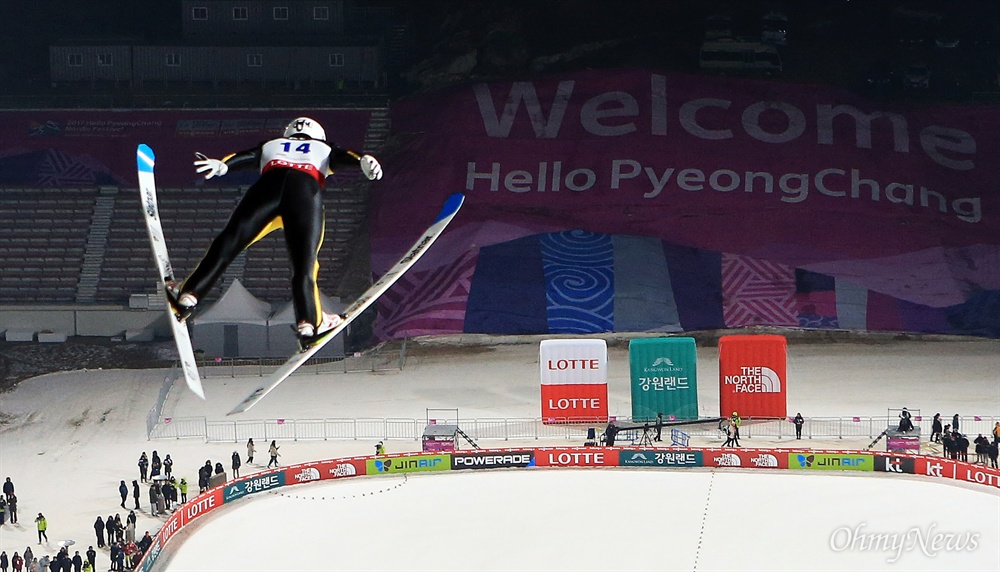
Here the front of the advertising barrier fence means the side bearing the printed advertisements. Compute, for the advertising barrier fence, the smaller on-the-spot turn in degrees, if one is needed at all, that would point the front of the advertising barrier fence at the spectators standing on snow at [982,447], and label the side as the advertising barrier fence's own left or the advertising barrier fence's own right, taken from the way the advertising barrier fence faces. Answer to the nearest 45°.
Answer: approximately 90° to the advertising barrier fence's own left

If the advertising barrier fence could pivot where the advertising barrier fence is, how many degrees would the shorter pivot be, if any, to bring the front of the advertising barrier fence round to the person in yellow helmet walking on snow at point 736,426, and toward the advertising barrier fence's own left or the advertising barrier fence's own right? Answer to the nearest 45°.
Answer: approximately 135° to the advertising barrier fence's own left

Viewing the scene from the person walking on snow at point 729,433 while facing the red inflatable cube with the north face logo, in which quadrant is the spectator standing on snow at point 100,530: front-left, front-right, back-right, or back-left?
back-left

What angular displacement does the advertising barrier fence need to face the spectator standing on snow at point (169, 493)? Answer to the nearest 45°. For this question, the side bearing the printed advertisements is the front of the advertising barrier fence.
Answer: approximately 90° to its right

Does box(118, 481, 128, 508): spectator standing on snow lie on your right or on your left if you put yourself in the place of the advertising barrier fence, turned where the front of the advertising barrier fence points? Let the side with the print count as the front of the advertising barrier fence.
on your right

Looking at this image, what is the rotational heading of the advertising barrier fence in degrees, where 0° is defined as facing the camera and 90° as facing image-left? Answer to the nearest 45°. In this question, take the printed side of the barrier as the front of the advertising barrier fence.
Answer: approximately 0°

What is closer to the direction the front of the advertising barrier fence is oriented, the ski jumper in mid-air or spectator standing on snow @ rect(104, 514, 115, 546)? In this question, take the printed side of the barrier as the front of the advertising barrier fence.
the ski jumper in mid-air

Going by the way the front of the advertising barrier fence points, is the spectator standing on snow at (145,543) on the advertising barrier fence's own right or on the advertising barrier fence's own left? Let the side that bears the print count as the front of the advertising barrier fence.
on the advertising barrier fence's own right

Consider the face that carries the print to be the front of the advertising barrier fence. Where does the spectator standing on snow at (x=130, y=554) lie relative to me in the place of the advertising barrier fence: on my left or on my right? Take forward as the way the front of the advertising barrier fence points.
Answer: on my right

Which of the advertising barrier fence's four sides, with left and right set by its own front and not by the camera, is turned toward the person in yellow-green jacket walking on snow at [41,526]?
right

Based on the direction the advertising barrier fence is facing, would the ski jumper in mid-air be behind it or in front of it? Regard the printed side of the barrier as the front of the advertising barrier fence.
in front

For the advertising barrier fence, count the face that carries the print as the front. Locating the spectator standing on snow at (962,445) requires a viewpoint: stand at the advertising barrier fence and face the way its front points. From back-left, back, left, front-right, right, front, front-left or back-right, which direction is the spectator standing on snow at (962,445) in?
left
